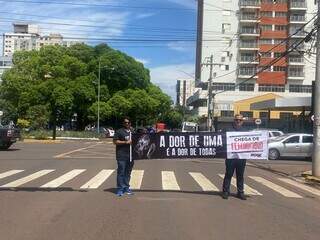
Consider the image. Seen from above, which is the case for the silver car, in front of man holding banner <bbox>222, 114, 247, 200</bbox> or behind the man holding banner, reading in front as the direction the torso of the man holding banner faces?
behind

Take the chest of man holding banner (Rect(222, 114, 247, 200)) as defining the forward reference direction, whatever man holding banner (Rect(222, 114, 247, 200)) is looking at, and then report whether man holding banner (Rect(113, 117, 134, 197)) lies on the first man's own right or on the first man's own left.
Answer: on the first man's own right

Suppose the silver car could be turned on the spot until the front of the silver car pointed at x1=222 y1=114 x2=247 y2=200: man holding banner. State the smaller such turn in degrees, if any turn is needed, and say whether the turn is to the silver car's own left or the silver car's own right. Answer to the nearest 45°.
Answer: approximately 90° to the silver car's own left

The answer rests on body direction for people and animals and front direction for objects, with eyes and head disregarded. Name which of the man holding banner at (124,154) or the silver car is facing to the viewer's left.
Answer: the silver car

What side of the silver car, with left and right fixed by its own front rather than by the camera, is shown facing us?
left

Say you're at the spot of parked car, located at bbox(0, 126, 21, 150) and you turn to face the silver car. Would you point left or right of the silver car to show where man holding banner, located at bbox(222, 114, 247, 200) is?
right

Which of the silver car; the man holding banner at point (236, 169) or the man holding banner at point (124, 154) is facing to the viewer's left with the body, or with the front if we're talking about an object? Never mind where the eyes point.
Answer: the silver car

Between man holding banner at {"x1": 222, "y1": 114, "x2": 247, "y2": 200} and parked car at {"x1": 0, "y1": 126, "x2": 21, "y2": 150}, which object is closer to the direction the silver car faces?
the parked car

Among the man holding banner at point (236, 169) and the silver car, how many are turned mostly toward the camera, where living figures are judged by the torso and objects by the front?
1

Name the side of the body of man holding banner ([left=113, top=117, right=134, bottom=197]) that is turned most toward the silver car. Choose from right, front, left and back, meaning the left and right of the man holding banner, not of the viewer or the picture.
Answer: left

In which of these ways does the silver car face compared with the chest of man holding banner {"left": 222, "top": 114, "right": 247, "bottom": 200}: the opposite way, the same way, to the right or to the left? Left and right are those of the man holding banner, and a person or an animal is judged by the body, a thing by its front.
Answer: to the right
